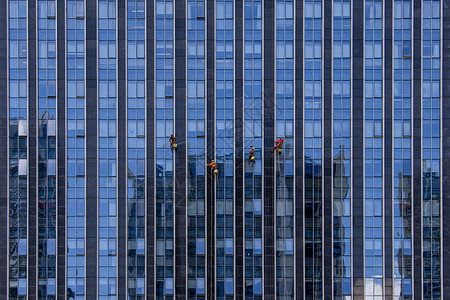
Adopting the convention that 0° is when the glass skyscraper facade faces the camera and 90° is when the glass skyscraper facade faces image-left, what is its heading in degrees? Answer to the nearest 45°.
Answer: approximately 0°
